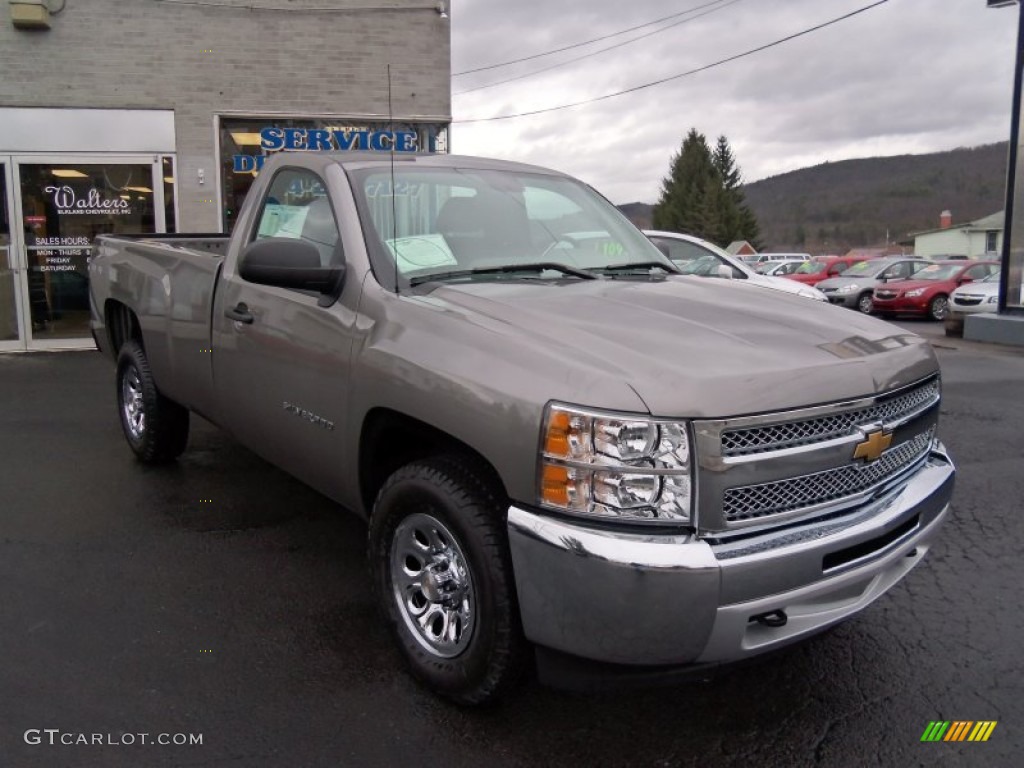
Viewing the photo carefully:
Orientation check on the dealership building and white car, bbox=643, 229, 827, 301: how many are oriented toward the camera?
1

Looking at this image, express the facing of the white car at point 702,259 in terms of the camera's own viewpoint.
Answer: facing to the right of the viewer

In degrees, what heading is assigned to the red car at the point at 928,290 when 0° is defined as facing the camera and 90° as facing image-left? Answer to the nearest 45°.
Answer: approximately 45°

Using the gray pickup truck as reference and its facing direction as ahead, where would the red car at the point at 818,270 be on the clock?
The red car is roughly at 8 o'clock from the gray pickup truck.

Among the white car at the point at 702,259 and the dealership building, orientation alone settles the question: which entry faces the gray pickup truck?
the dealership building

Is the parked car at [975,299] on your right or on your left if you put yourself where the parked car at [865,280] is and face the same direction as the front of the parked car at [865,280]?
on your left

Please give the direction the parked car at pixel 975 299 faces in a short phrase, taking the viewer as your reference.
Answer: facing the viewer and to the left of the viewer

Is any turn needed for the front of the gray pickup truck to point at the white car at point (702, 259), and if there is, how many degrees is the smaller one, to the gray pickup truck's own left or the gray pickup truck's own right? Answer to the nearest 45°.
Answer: approximately 135° to the gray pickup truck's own left

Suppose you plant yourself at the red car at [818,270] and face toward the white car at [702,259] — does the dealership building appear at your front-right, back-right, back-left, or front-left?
front-right

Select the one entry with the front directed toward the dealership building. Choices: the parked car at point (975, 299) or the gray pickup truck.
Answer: the parked car

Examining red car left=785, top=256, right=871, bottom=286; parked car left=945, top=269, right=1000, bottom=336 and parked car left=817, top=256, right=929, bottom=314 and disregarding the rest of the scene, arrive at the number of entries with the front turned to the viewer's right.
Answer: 0

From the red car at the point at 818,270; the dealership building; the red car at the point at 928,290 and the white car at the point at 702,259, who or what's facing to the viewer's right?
the white car

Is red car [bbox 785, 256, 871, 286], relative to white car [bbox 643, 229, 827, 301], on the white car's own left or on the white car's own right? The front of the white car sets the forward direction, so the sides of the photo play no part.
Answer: on the white car's own left

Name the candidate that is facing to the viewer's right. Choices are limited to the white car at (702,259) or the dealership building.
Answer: the white car

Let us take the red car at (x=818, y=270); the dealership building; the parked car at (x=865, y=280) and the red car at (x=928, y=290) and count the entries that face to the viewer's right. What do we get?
0

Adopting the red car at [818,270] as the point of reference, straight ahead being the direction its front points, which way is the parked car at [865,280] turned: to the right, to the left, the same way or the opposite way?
the same way

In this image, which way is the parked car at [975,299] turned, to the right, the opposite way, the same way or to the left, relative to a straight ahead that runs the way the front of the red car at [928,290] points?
the same way
